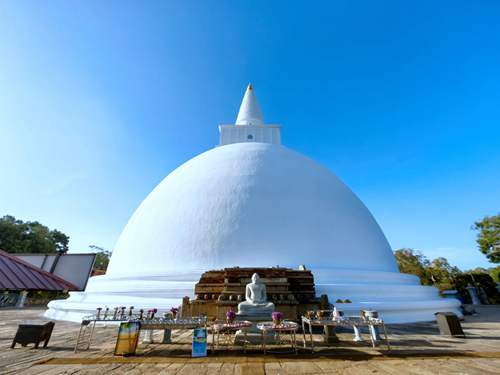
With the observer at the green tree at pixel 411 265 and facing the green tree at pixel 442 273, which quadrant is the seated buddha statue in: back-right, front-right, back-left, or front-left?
back-right

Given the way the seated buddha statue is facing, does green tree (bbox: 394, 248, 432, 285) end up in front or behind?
behind

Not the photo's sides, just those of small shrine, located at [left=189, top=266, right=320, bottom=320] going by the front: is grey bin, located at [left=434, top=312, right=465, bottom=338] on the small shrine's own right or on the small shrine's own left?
on the small shrine's own left

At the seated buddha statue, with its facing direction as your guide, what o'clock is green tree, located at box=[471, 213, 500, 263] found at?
The green tree is roughly at 8 o'clock from the seated buddha statue.

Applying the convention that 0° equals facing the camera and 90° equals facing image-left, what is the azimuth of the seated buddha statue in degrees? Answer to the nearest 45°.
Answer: approximately 0°

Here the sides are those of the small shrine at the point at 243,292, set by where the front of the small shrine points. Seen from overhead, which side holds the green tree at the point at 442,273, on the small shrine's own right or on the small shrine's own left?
on the small shrine's own left

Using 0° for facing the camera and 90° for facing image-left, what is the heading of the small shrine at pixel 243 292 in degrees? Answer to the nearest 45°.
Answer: approximately 0°

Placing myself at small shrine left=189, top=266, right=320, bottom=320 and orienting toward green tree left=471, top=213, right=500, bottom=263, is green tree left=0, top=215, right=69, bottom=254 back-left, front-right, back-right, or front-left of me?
back-left

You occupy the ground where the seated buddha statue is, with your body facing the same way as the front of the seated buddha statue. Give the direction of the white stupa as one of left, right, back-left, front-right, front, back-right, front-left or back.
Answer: back

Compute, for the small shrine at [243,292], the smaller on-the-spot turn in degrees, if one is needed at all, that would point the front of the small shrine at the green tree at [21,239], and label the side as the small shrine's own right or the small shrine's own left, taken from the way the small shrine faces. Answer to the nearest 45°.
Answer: approximately 135° to the small shrine's own right

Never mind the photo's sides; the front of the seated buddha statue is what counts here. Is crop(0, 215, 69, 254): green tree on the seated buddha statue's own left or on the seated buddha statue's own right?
on the seated buddha statue's own right
